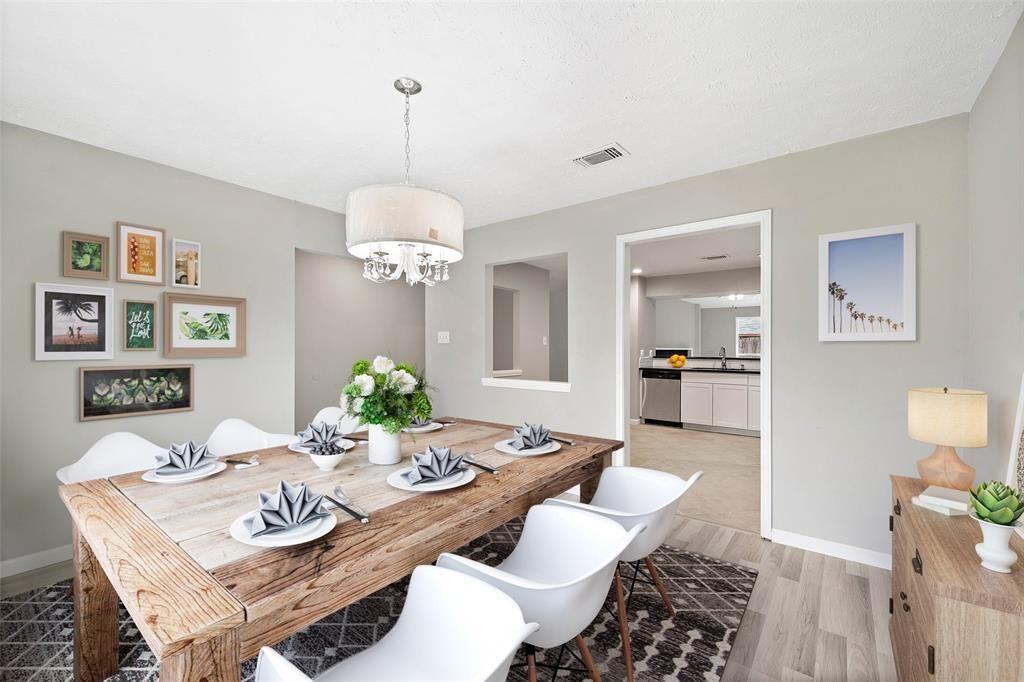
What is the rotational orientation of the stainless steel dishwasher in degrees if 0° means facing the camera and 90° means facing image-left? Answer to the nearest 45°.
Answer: approximately 0°

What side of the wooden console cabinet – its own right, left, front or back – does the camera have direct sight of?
left

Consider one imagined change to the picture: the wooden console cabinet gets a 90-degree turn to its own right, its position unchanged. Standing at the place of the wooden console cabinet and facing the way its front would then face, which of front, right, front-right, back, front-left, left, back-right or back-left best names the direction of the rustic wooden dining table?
back-left

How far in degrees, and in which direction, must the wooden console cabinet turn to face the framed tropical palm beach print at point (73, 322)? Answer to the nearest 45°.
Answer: approximately 45° to its left

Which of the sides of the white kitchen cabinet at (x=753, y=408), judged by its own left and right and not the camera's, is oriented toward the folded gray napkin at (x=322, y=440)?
front

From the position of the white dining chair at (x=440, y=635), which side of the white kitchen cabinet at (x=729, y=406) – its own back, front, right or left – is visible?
front

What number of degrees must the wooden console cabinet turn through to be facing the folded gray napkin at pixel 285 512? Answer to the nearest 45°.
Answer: approximately 45° to its left

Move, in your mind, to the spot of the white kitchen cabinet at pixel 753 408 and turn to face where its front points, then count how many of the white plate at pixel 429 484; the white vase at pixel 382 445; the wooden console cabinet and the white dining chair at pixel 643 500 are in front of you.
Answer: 4

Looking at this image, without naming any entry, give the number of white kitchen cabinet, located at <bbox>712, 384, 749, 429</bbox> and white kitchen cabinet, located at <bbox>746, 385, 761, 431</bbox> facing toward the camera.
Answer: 2

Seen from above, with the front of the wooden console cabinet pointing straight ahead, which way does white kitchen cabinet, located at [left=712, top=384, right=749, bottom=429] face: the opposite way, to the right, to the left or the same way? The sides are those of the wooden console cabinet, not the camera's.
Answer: to the left

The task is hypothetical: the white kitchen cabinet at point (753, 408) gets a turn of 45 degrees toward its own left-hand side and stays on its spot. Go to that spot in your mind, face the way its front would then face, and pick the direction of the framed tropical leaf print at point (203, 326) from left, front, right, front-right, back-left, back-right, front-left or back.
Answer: right
